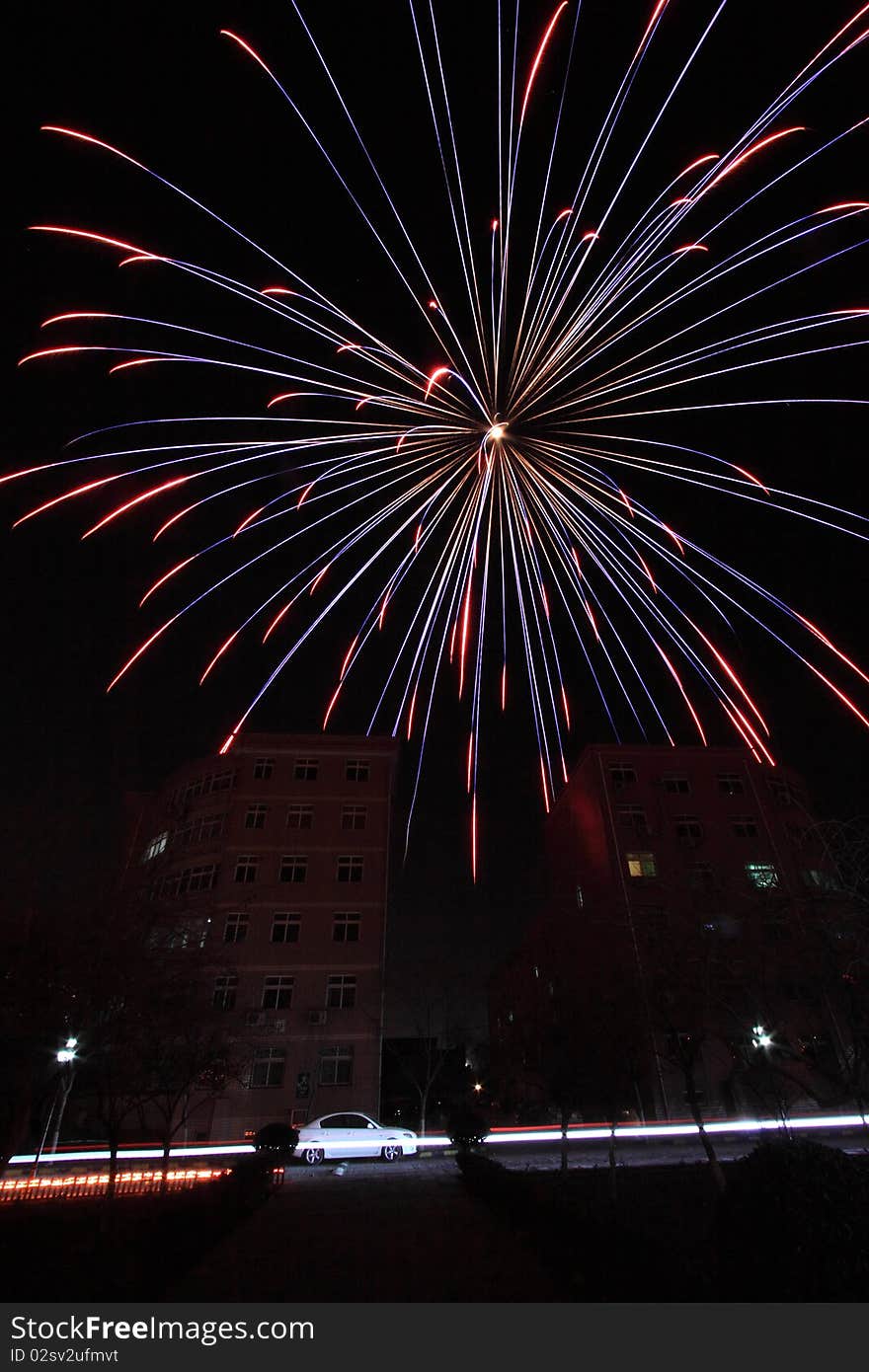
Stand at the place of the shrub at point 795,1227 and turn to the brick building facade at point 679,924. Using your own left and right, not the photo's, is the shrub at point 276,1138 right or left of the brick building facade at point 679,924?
left

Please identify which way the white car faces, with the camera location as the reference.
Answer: facing to the right of the viewer

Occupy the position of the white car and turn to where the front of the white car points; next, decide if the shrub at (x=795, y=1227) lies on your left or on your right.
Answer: on your right

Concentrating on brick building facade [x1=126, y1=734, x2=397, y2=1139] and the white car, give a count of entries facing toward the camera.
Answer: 1

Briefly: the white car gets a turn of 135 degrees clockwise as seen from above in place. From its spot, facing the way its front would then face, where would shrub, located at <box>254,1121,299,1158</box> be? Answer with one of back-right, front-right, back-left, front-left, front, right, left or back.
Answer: front

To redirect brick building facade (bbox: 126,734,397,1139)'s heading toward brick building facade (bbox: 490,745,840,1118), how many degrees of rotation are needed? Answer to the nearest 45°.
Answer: approximately 45° to its left

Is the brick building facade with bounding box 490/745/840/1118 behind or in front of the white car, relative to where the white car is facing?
in front

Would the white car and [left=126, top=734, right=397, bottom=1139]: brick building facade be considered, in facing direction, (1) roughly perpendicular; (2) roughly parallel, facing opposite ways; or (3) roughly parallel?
roughly perpendicular
